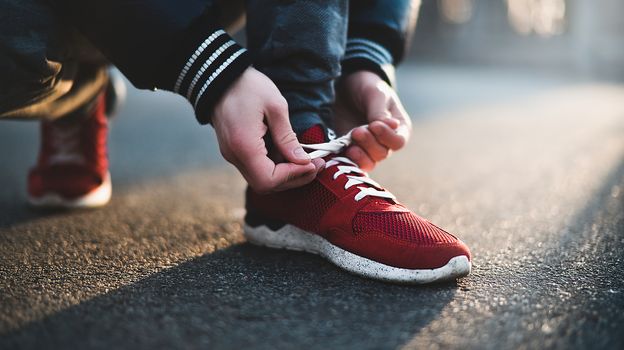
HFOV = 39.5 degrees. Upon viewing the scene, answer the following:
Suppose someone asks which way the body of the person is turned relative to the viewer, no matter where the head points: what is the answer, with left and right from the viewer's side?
facing the viewer and to the right of the viewer
